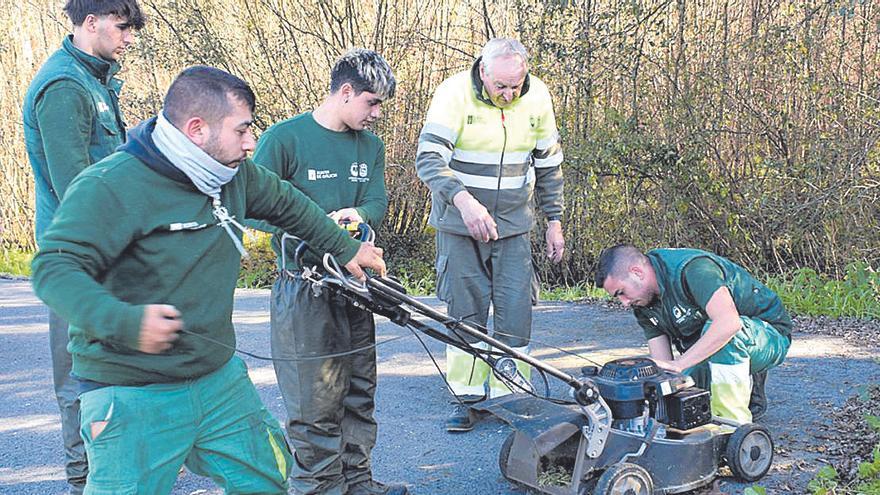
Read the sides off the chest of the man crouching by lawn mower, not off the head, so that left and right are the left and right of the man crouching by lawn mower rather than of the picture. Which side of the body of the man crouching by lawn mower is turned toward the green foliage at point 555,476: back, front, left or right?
front

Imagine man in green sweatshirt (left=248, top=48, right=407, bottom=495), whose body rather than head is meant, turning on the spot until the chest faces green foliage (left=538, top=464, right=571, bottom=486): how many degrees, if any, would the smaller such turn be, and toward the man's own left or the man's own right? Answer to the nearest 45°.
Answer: approximately 45° to the man's own left

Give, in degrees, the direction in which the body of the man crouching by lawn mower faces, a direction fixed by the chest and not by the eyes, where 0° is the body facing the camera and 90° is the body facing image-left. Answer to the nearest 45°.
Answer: approximately 45°

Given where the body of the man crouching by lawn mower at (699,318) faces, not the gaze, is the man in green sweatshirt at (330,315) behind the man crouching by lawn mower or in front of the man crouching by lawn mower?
in front

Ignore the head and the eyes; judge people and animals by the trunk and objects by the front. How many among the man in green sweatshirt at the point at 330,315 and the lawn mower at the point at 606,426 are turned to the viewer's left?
0

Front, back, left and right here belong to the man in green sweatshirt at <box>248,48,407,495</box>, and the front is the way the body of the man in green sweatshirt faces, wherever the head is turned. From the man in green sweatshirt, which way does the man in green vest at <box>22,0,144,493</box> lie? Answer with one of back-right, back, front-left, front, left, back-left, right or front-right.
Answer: back-right

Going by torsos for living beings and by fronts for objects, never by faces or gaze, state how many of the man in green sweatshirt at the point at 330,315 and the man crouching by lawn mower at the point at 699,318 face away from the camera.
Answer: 0

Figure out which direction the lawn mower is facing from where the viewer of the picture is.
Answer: facing away from the viewer and to the right of the viewer

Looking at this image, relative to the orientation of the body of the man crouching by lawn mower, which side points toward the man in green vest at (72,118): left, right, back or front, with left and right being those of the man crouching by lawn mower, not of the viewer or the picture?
front
